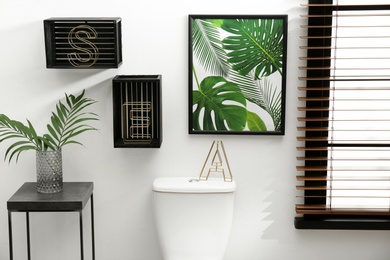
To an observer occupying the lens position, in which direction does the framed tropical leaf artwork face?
facing the viewer

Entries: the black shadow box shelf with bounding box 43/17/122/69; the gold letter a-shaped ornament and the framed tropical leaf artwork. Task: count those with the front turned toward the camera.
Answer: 3

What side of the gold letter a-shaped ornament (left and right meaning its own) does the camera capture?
front

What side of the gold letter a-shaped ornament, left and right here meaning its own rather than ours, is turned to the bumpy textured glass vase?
right

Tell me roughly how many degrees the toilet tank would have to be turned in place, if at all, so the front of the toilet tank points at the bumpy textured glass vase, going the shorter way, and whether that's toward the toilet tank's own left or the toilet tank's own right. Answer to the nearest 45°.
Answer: approximately 90° to the toilet tank's own right

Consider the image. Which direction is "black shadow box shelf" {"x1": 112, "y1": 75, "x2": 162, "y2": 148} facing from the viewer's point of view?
toward the camera

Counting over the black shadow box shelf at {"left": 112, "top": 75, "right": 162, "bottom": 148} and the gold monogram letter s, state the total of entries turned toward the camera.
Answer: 2

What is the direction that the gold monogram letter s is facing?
toward the camera
